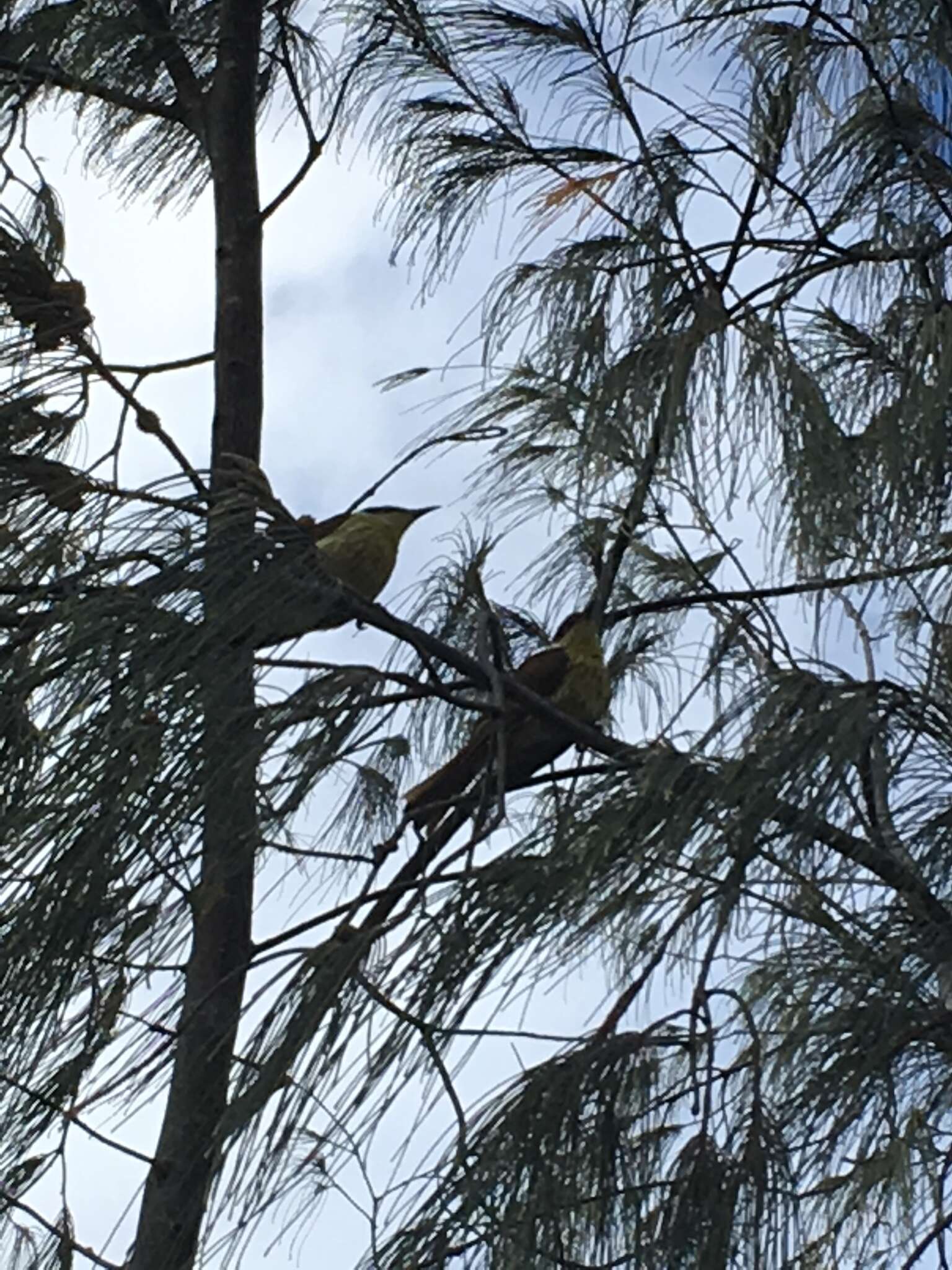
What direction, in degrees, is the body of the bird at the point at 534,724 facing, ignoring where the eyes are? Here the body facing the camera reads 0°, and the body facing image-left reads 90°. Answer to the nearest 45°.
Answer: approximately 270°
